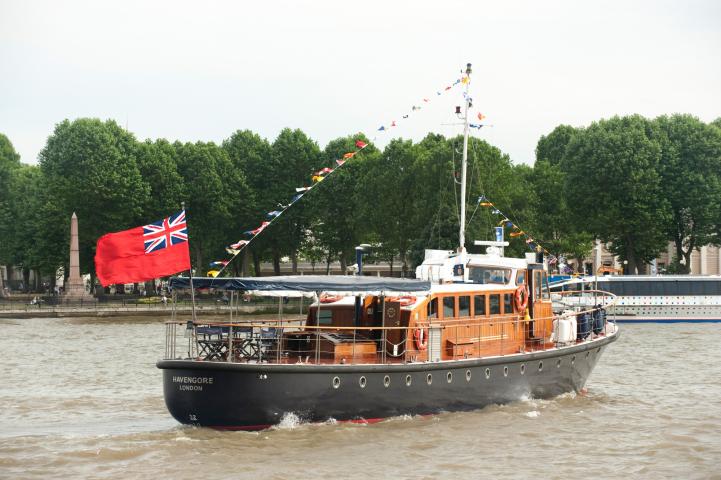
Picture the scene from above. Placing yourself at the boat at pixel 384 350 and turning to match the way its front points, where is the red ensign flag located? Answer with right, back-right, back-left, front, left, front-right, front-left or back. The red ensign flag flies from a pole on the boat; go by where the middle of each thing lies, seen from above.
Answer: back

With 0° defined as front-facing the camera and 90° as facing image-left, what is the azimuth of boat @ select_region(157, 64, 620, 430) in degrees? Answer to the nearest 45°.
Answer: approximately 225°
